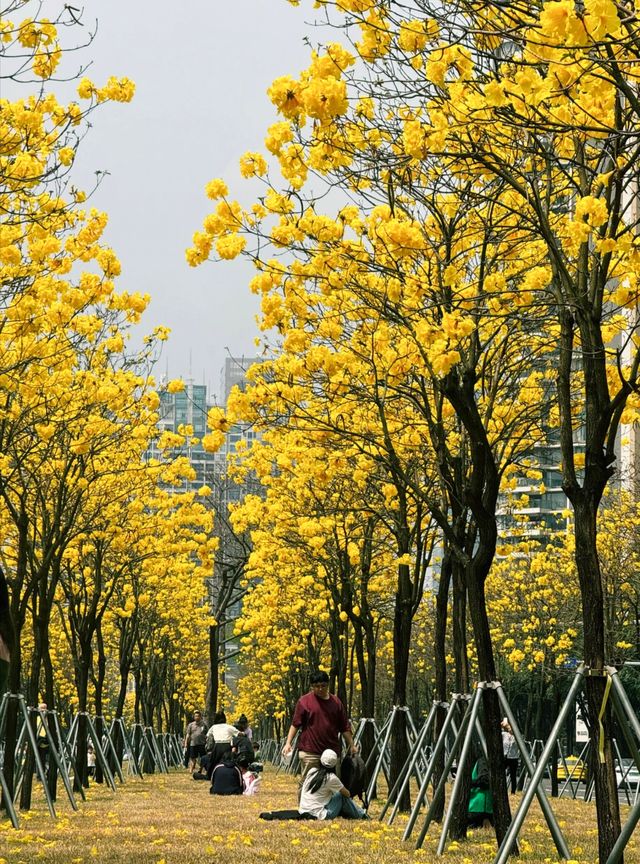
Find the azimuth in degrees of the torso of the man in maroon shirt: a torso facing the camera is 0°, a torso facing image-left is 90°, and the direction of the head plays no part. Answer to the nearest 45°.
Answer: approximately 0°

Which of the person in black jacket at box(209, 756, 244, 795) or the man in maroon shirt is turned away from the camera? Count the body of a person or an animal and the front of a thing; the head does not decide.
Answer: the person in black jacket

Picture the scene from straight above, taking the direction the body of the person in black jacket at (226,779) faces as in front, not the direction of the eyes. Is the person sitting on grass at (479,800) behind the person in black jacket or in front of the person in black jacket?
behind

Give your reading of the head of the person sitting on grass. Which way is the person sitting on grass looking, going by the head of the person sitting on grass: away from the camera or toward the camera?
away from the camera

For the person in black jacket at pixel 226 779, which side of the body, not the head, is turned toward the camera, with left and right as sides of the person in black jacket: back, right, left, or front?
back

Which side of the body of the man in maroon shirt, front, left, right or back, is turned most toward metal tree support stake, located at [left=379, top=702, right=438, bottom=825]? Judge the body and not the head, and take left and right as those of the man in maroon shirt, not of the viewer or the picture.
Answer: left

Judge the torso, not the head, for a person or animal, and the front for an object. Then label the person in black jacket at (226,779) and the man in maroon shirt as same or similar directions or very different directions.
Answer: very different directions

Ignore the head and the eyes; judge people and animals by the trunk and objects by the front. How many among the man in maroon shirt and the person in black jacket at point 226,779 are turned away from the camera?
1
